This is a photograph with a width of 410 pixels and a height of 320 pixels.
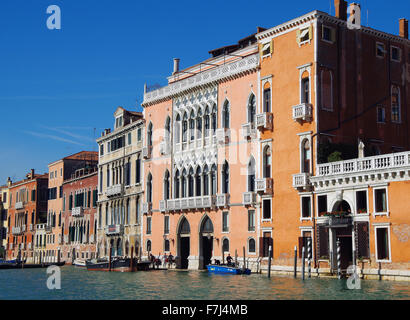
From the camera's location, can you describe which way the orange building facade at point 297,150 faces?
facing the viewer and to the left of the viewer
